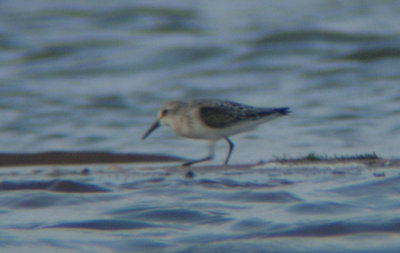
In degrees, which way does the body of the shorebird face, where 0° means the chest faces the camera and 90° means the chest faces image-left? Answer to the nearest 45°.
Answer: approximately 90°
